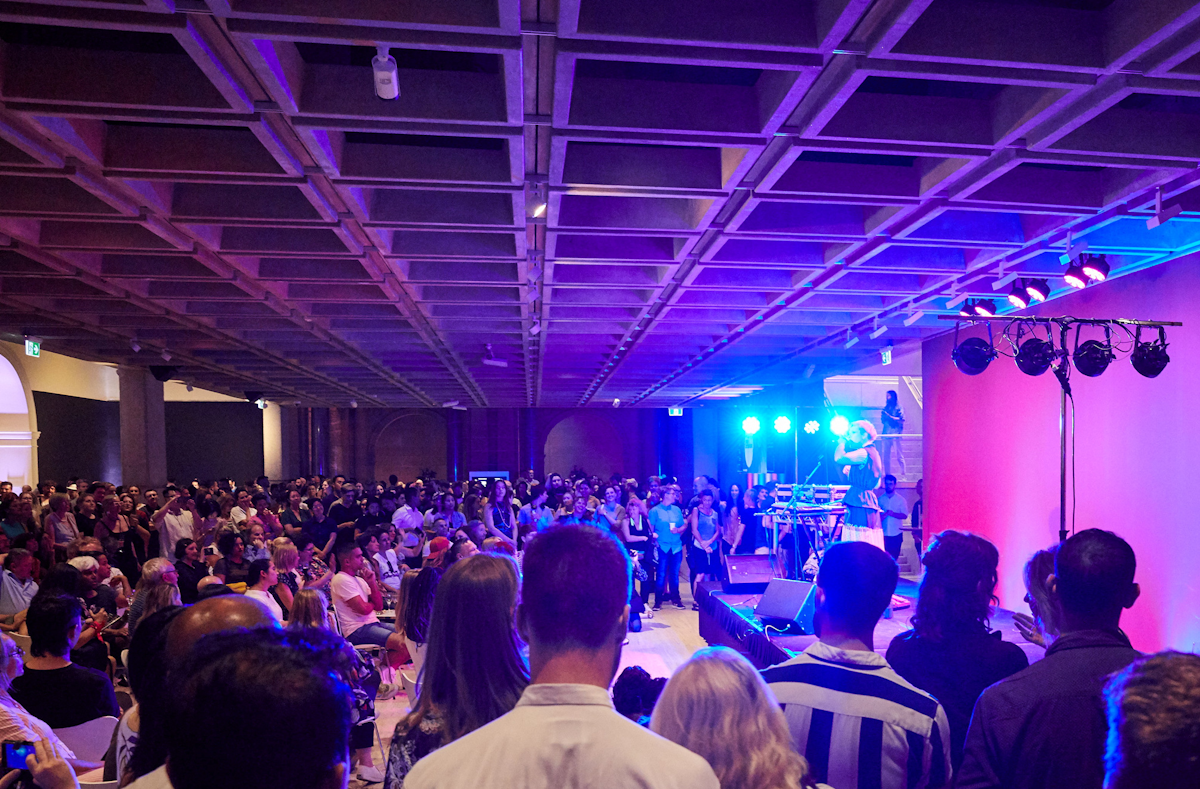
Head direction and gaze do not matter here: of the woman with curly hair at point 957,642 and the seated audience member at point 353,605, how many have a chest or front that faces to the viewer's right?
1

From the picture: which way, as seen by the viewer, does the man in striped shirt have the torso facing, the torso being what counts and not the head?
away from the camera

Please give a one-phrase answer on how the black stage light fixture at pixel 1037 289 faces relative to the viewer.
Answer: facing the viewer and to the left of the viewer

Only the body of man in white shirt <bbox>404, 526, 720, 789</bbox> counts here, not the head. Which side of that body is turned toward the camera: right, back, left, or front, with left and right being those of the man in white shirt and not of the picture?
back

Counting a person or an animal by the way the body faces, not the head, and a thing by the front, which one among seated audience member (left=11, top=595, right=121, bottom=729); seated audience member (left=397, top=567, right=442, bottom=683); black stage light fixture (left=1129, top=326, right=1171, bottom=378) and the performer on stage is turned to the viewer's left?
the performer on stage

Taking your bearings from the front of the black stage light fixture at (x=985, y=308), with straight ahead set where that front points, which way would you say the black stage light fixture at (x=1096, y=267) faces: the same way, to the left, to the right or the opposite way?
the same way

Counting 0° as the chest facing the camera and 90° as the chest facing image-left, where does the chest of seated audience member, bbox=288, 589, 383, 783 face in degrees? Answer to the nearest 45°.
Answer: approximately 225°

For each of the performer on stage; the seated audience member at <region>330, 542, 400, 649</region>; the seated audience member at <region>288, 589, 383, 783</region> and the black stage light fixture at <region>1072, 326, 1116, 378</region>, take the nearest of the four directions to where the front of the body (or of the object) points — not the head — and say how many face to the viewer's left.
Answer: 1

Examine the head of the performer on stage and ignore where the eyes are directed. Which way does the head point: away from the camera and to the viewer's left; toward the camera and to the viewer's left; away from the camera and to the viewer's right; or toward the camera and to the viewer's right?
toward the camera and to the viewer's left

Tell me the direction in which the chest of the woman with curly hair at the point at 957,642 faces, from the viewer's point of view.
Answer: away from the camera

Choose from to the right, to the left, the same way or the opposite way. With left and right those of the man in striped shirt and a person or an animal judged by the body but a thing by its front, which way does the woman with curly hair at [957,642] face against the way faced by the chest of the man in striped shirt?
the same way

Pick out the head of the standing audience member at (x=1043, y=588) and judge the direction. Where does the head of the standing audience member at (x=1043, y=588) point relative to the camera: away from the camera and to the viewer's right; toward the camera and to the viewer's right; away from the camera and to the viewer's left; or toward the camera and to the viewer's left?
away from the camera and to the viewer's left

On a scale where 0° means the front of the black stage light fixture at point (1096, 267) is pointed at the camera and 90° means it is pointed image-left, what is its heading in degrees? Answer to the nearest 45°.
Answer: approximately 45°

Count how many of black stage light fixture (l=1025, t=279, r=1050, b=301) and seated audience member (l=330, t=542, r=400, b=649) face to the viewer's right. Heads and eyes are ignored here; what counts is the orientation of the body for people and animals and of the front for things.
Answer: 1
